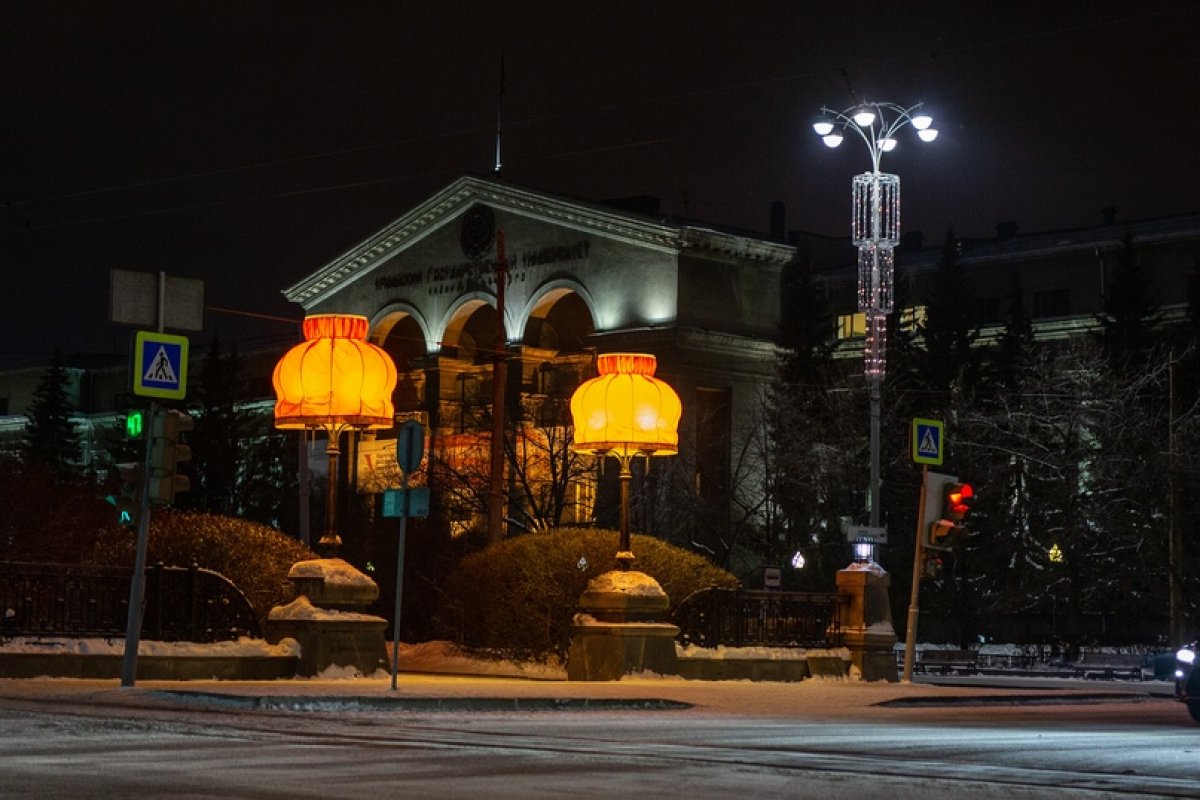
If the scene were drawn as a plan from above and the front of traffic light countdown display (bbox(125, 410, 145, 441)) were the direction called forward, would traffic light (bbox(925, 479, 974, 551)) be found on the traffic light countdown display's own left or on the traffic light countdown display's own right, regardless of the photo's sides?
on the traffic light countdown display's own left

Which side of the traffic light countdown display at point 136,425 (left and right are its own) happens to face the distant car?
left

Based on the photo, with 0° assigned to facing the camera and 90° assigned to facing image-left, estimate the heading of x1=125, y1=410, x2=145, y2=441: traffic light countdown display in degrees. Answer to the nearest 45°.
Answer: approximately 0°

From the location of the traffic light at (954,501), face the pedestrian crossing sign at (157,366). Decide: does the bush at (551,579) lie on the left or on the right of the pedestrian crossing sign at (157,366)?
right

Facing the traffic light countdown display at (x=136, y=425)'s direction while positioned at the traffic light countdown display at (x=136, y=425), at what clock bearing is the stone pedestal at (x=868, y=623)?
The stone pedestal is roughly at 8 o'clock from the traffic light countdown display.

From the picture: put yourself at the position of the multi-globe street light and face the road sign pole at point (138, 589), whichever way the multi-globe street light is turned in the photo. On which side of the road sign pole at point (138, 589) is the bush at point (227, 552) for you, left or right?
right

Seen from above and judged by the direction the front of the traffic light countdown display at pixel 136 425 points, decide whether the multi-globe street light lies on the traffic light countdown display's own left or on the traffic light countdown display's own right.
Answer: on the traffic light countdown display's own left

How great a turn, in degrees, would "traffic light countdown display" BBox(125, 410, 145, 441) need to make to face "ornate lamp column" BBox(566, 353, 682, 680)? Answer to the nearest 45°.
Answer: approximately 135° to its left

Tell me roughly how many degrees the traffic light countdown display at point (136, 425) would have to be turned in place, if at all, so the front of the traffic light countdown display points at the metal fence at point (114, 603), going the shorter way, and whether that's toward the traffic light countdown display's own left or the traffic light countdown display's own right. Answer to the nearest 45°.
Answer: approximately 180°
